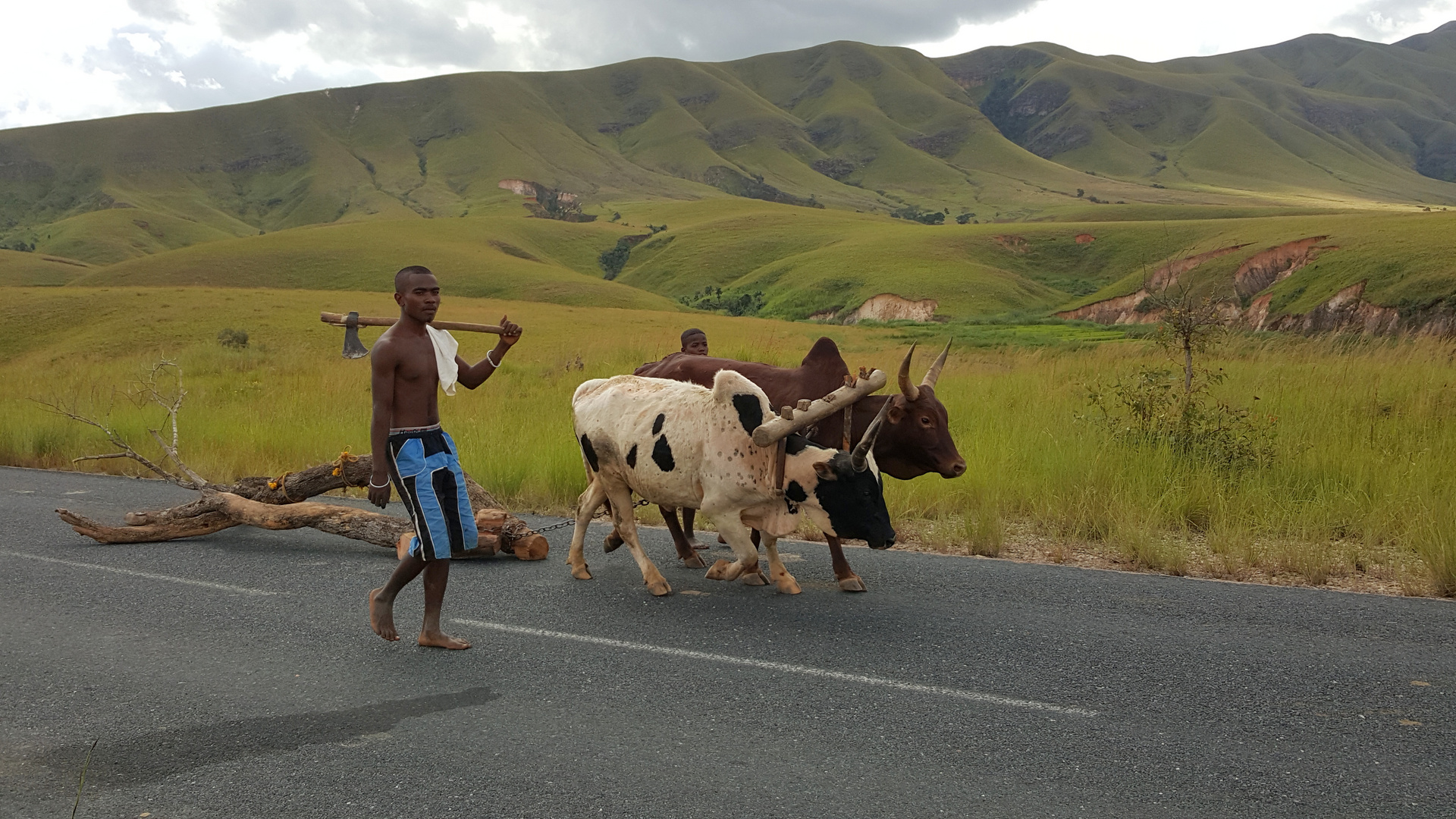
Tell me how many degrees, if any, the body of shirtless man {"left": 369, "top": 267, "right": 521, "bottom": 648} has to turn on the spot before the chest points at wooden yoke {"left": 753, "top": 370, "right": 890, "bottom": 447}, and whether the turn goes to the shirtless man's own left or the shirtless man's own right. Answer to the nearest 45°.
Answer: approximately 45° to the shirtless man's own left

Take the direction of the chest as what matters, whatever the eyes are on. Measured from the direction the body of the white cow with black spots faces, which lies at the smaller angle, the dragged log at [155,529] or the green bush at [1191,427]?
the green bush

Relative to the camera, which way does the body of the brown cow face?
to the viewer's right

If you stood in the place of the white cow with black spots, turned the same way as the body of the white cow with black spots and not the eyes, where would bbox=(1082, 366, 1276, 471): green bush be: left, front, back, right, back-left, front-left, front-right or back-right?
front-left

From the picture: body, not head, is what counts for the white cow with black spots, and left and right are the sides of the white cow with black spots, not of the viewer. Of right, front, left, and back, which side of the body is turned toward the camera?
right

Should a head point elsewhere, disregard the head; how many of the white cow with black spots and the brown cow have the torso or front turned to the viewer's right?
2

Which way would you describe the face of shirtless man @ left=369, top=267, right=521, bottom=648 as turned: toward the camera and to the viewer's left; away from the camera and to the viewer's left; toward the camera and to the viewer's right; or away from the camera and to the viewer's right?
toward the camera and to the viewer's right

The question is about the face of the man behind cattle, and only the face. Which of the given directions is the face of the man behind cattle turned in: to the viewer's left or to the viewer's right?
to the viewer's right

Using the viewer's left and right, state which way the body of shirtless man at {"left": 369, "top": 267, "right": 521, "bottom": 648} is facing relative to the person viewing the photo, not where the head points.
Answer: facing the viewer and to the right of the viewer

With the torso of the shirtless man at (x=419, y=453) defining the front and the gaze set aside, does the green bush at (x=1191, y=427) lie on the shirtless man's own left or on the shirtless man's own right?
on the shirtless man's own left
